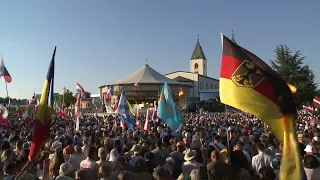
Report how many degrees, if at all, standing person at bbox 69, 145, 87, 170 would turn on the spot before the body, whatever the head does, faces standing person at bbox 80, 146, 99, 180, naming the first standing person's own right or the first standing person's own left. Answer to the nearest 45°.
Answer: approximately 180°

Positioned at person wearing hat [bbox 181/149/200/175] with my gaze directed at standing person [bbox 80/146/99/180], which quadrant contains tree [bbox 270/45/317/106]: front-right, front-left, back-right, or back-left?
back-right

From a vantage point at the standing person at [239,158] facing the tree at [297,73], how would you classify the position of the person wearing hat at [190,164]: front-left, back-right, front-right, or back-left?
back-left

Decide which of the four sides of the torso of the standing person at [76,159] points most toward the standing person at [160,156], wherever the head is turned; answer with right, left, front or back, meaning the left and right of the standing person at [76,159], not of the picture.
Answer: right

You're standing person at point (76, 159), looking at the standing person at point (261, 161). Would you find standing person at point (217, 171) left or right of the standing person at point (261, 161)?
right

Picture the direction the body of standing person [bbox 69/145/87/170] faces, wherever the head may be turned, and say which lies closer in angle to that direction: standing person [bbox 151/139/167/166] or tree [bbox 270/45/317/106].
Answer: the tree

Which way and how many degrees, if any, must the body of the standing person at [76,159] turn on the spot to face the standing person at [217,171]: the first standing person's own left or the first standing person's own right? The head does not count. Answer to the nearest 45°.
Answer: approximately 135° to the first standing person's own right

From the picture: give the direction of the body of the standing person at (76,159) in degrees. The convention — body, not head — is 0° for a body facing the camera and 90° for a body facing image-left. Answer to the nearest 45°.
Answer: approximately 180°

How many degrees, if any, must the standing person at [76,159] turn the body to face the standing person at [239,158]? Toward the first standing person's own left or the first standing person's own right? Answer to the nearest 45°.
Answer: approximately 90° to the first standing person's own right

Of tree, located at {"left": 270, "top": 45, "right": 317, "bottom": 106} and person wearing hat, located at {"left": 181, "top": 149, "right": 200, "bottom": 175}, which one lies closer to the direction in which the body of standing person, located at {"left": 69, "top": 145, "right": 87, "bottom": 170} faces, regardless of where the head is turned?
the tree

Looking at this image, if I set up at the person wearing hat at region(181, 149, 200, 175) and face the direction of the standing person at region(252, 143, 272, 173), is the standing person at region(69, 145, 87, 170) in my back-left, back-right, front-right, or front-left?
back-left

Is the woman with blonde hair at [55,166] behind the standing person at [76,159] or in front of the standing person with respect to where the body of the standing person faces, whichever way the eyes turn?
behind

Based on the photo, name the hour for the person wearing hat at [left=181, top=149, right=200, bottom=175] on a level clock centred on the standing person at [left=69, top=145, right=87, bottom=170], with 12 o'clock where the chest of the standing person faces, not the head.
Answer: The person wearing hat is roughly at 4 o'clock from the standing person.

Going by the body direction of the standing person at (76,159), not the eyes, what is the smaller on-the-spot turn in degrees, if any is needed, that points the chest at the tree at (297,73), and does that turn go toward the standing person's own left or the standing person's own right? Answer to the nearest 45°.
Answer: approximately 45° to the standing person's own right
